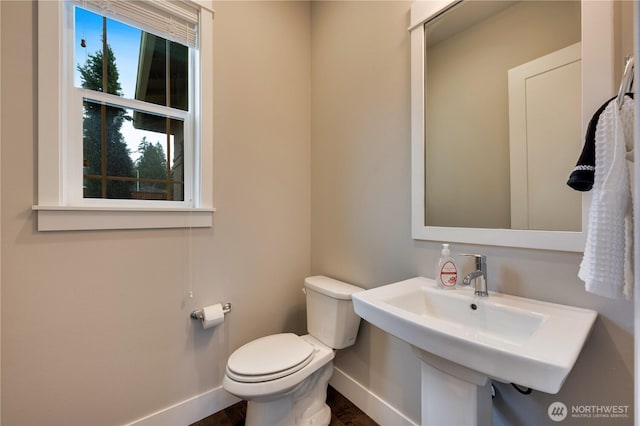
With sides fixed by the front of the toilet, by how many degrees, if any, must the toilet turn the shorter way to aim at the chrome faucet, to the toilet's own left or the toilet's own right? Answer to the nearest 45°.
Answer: approximately 90° to the toilet's own left

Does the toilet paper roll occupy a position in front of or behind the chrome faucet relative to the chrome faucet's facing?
in front

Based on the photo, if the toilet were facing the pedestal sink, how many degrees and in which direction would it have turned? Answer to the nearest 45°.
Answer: approximately 90° to its left

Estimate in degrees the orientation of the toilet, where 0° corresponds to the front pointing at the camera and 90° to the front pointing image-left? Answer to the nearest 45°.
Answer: approximately 45°

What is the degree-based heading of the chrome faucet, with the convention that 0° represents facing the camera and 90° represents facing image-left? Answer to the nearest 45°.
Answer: approximately 45°

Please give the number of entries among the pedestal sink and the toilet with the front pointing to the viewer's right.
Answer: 0

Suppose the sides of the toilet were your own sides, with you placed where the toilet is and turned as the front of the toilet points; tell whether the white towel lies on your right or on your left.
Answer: on your left

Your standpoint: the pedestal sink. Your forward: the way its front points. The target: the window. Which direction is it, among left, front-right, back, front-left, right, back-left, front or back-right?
front-right

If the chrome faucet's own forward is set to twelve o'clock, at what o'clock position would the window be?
The window is roughly at 1 o'clock from the chrome faucet.
